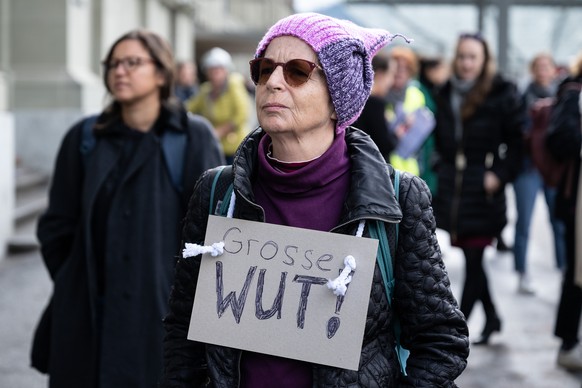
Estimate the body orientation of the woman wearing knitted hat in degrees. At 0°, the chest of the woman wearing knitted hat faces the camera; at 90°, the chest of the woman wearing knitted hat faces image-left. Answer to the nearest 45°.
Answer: approximately 45°

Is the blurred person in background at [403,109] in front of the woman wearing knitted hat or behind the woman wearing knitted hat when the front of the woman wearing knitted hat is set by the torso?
behind

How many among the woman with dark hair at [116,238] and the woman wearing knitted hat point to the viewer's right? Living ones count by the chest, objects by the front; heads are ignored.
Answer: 0

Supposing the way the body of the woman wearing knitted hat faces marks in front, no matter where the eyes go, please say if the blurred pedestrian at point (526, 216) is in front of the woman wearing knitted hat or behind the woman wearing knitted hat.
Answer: behind

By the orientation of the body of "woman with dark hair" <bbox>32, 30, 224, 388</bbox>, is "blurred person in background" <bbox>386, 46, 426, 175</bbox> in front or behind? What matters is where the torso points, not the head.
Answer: behind

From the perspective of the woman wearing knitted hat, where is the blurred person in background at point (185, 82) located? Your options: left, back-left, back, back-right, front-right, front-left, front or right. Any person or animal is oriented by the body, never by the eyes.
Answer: back-right

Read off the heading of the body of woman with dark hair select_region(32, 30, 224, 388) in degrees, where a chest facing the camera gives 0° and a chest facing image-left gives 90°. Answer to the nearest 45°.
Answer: approximately 45°

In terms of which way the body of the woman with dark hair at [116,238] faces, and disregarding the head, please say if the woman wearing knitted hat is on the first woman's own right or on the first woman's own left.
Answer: on the first woman's own left
